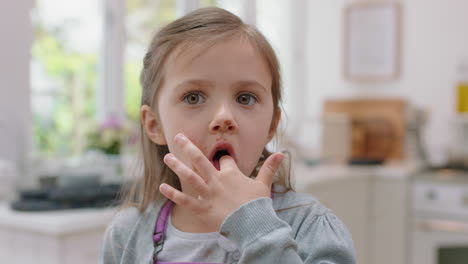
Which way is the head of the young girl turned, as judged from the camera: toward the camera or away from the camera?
toward the camera

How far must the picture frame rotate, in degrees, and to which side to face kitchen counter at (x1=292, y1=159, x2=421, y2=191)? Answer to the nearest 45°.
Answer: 0° — it already faces it

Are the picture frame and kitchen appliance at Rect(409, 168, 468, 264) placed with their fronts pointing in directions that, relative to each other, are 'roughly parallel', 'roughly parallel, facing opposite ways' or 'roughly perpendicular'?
roughly parallel

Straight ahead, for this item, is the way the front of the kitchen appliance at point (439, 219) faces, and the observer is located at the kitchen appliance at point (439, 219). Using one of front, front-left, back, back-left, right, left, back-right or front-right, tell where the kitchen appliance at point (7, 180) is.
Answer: front-right

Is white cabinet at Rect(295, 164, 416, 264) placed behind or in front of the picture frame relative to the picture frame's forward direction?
in front

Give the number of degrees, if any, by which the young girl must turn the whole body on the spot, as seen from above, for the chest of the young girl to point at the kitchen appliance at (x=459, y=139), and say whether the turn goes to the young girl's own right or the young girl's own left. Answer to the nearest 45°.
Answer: approximately 135° to the young girl's own left

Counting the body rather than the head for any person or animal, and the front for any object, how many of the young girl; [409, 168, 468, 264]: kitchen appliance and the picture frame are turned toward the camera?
3

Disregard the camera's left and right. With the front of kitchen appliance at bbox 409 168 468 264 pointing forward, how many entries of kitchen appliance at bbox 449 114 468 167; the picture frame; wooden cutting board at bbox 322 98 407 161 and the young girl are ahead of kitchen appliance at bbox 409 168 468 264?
1

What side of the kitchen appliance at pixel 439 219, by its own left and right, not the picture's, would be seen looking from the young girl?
front

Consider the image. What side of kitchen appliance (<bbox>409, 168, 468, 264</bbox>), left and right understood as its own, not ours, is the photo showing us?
front

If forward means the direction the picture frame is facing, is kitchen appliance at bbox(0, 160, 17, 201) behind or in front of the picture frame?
in front

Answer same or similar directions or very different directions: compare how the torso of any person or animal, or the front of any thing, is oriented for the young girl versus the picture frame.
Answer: same or similar directions

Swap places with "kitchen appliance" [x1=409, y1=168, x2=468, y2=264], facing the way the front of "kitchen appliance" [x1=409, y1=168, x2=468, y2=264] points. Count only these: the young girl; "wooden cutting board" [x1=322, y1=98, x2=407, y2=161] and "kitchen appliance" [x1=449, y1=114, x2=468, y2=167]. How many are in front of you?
1

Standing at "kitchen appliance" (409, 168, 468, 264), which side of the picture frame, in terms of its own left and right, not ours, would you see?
front

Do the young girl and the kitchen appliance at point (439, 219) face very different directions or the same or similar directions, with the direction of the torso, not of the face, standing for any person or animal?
same or similar directions
